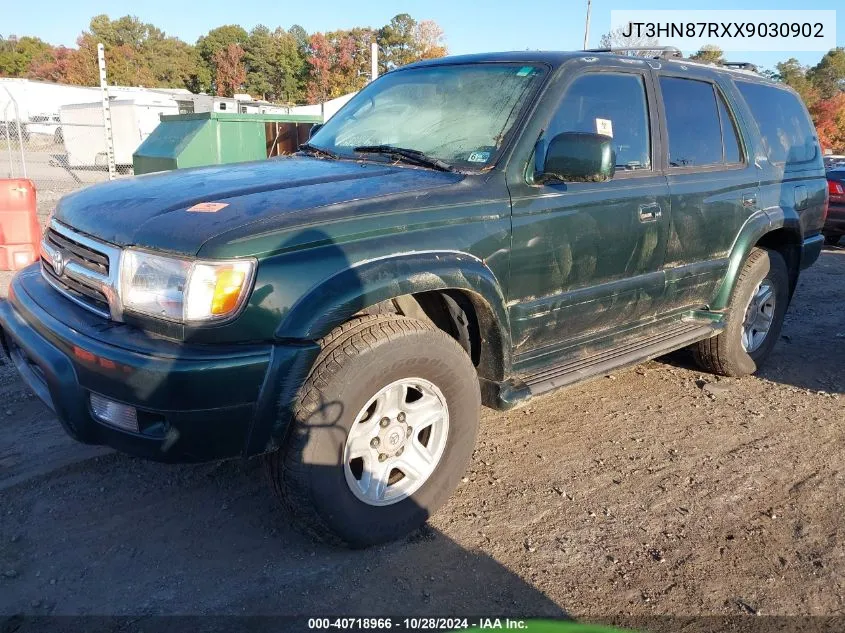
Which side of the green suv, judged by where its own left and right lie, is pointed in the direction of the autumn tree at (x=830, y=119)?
back

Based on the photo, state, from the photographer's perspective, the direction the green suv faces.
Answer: facing the viewer and to the left of the viewer

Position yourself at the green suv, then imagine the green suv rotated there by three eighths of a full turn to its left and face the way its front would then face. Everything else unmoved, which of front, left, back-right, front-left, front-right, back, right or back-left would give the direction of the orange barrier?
back-left

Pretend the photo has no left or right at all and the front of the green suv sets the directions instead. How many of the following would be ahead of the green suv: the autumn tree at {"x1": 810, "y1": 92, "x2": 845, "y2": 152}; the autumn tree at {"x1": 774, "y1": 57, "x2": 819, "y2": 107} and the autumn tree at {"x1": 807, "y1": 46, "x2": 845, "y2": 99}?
0

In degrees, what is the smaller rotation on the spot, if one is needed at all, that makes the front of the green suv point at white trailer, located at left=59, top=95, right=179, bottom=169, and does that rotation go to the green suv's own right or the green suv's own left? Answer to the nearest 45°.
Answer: approximately 90° to the green suv's own right

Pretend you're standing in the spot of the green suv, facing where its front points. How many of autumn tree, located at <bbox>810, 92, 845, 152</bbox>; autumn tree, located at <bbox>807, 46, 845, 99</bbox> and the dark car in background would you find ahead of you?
0

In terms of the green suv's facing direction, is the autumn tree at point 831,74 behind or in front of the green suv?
behind

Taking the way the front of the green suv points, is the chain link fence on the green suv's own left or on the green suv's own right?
on the green suv's own right

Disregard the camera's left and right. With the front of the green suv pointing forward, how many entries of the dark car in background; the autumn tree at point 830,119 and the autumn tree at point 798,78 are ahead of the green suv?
0

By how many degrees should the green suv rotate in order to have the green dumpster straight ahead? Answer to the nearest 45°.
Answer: approximately 135° to its right

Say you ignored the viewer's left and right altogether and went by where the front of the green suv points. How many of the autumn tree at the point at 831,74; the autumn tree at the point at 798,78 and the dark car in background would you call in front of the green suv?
0

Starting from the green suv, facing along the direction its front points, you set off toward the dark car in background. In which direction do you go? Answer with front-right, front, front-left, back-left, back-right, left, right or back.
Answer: back
